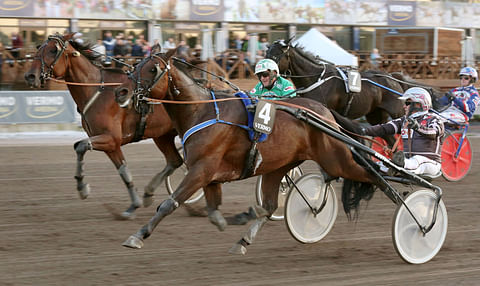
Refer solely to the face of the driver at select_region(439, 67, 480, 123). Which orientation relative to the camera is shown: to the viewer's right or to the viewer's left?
to the viewer's left

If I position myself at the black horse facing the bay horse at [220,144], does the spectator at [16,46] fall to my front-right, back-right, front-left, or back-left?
back-right

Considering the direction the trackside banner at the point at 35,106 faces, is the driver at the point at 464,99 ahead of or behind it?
ahead

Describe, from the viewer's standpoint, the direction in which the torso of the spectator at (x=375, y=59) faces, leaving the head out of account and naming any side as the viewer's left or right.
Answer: facing the viewer

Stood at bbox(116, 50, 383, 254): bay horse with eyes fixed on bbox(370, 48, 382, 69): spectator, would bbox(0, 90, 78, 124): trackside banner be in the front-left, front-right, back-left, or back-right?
front-left

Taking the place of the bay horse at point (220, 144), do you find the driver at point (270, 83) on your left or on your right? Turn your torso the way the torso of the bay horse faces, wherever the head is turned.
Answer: on your right

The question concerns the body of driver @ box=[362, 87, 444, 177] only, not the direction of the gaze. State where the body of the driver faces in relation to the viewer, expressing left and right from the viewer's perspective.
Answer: facing the viewer and to the left of the viewer

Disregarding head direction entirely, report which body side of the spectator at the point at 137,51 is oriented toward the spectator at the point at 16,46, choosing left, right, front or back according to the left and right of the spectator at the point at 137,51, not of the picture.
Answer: right

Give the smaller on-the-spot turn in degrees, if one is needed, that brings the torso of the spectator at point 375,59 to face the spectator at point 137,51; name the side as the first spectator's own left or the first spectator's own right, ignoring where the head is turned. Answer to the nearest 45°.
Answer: approximately 45° to the first spectator's own right

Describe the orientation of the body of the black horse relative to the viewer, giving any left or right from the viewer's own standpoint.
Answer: facing to the left of the viewer

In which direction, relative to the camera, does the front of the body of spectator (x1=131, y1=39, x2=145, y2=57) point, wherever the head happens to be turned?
toward the camera

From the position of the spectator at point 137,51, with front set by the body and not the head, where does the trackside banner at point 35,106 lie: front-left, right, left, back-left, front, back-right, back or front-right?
front-right

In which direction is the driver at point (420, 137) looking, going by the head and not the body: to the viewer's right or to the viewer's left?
to the viewer's left

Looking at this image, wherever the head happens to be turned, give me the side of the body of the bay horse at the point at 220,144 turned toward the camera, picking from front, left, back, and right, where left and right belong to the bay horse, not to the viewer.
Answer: left

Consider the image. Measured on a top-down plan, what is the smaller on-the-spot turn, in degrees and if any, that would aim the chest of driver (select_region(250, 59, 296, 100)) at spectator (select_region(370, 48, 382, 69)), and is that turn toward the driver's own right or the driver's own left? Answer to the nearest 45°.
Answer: approximately 135° to the driver's own right
